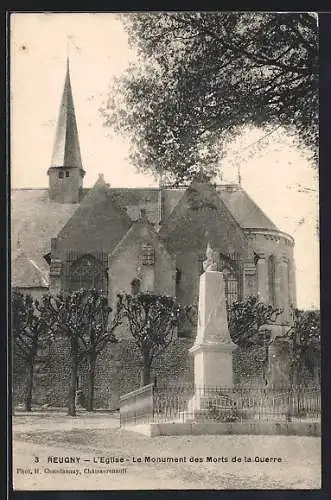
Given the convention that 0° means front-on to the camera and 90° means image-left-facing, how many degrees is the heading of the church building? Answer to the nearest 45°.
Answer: approximately 90°
